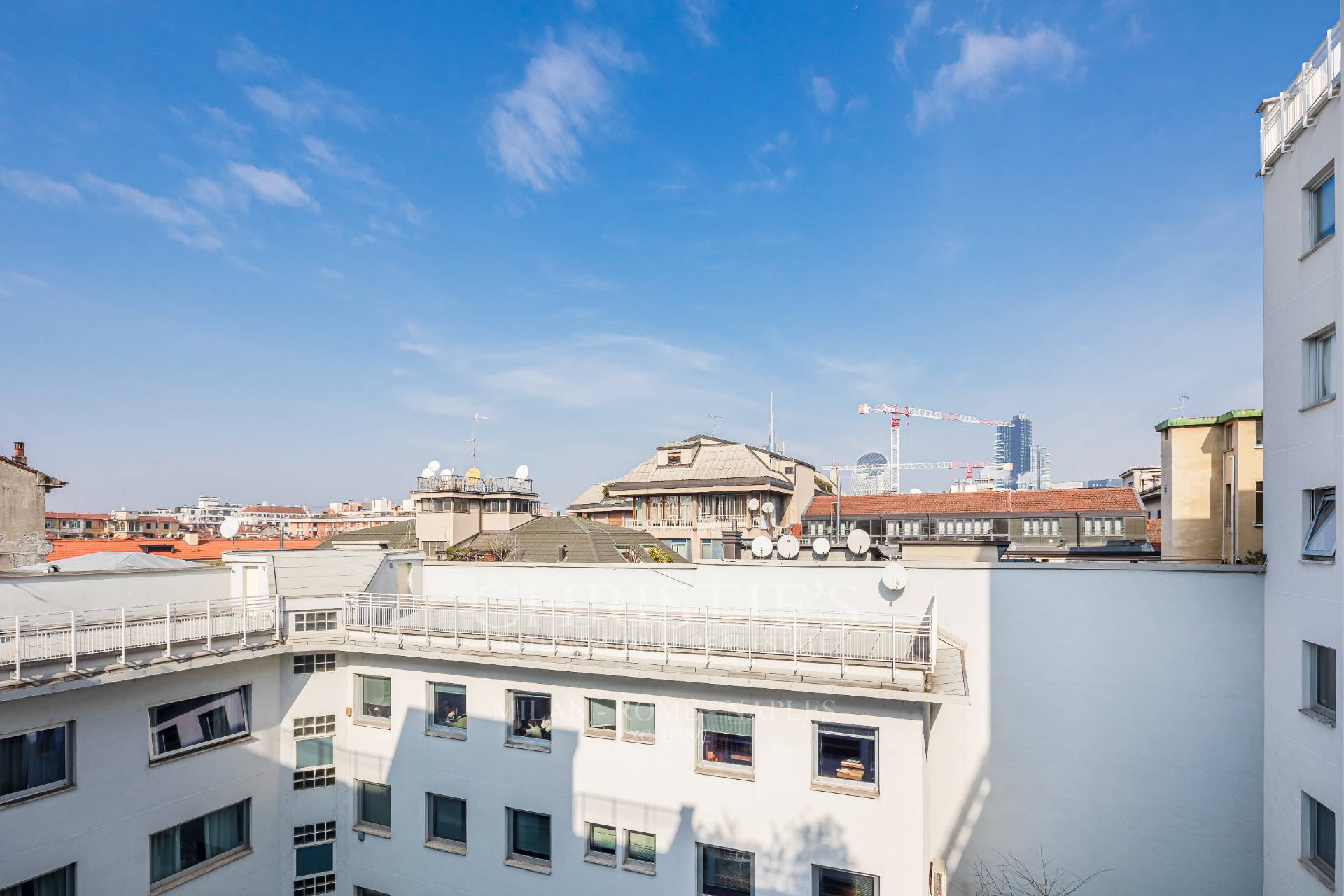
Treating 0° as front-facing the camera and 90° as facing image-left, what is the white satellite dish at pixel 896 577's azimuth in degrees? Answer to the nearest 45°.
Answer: approximately 0°
